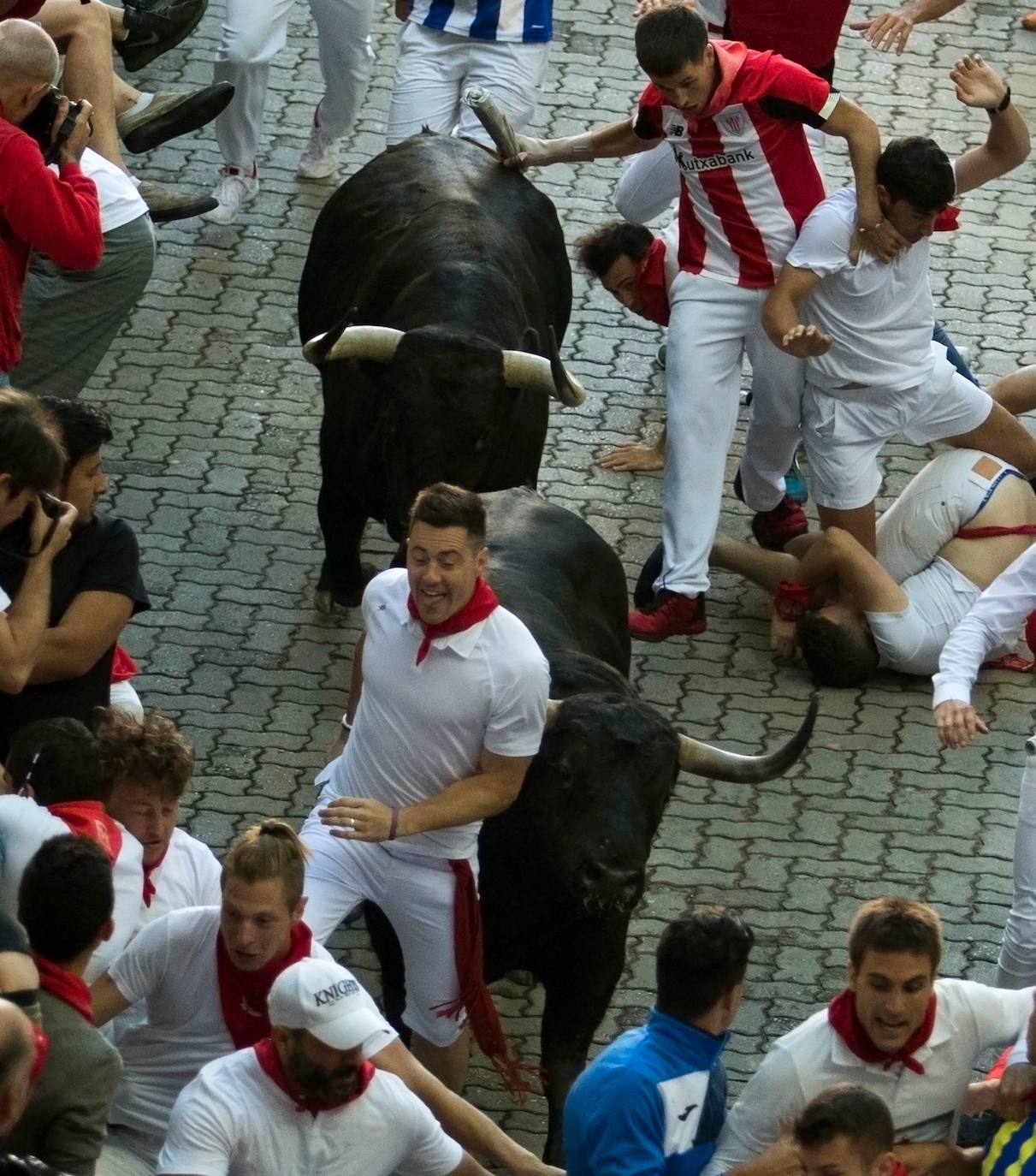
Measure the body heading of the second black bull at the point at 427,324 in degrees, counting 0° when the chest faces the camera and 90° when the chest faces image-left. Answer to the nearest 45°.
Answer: approximately 0°

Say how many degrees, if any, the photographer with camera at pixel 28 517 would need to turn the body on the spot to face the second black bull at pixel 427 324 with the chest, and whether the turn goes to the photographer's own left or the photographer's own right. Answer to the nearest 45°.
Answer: approximately 45° to the photographer's own left

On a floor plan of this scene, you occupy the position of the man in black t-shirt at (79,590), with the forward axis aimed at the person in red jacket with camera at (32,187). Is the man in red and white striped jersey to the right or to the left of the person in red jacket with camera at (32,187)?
right

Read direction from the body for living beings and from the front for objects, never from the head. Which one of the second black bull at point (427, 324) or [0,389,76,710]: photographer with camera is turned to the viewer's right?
the photographer with camera

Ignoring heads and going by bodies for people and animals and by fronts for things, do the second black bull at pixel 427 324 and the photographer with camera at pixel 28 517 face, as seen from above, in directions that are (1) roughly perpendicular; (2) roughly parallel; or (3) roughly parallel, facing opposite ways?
roughly perpendicular

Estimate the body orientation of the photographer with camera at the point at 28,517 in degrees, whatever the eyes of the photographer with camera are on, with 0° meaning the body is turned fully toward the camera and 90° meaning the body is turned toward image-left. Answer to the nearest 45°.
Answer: approximately 270°

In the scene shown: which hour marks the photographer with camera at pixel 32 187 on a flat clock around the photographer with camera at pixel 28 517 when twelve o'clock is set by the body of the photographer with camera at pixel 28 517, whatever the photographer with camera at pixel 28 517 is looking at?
the photographer with camera at pixel 32 187 is roughly at 9 o'clock from the photographer with camera at pixel 28 517.
